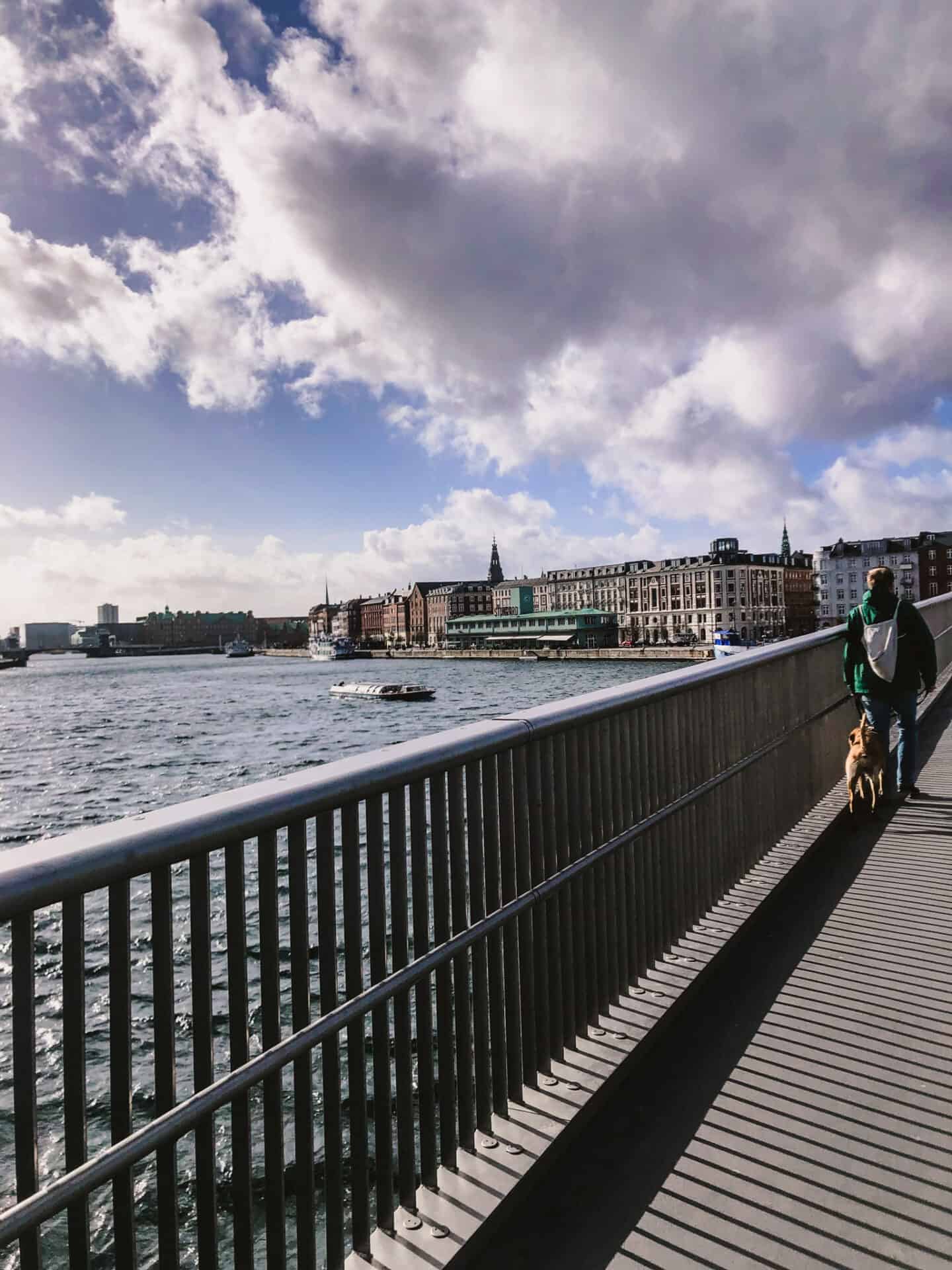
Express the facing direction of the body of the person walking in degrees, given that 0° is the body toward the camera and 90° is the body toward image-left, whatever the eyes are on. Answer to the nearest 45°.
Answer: approximately 180°
